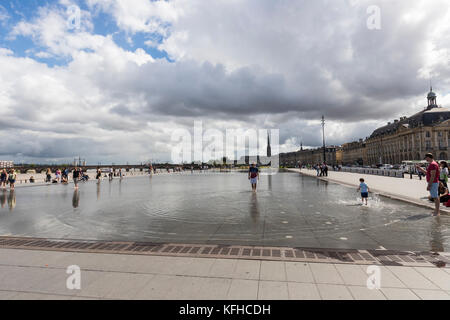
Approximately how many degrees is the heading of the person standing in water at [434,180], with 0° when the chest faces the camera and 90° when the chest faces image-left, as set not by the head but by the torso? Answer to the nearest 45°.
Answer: approximately 90°
